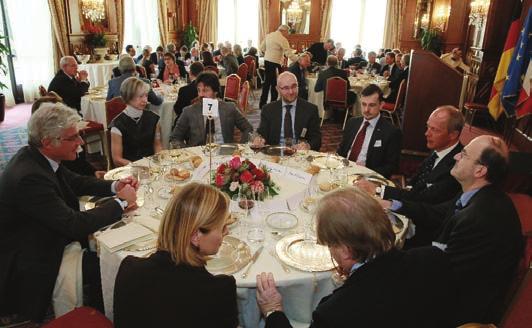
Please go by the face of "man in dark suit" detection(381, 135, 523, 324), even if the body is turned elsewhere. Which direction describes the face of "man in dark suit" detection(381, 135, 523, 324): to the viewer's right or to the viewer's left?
to the viewer's left

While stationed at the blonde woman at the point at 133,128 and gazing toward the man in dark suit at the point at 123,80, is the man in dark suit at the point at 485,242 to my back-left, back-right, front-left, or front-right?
back-right

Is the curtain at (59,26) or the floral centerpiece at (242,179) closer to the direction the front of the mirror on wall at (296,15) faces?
the floral centerpiece

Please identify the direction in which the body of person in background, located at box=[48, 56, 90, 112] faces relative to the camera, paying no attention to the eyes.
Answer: to the viewer's right

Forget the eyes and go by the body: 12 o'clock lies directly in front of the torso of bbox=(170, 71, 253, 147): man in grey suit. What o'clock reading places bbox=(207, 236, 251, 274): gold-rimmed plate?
The gold-rimmed plate is roughly at 12 o'clock from the man in grey suit.

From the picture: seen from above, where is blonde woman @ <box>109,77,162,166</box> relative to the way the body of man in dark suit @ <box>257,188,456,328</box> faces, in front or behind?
in front

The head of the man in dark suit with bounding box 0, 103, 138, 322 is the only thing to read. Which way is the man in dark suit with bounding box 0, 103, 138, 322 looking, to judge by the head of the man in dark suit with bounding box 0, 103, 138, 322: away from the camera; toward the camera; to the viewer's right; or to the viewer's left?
to the viewer's right

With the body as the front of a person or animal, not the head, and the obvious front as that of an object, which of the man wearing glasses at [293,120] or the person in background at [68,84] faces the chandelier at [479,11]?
the person in background

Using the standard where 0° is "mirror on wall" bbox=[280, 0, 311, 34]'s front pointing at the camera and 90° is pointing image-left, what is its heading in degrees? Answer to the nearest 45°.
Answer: approximately 0°

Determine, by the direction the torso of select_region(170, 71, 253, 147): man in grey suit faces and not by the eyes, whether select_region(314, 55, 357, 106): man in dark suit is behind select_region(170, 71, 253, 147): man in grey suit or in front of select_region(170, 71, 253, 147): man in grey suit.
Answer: behind

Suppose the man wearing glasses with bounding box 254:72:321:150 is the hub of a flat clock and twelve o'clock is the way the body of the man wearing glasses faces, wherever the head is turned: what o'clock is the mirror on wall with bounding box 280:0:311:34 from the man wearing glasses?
The mirror on wall is roughly at 6 o'clock from the man wearing glasses.

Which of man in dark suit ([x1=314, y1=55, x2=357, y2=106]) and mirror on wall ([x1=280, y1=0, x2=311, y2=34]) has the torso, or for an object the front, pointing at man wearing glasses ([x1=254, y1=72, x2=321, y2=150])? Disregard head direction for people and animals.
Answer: the mirror on wall

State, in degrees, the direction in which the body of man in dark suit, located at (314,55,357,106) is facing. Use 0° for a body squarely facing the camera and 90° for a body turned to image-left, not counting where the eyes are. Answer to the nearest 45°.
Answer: approximately 180°

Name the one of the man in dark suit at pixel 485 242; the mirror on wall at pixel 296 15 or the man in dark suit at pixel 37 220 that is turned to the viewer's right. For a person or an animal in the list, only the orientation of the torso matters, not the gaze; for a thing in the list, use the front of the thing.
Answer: the man in dark suit at pixel 37 220
